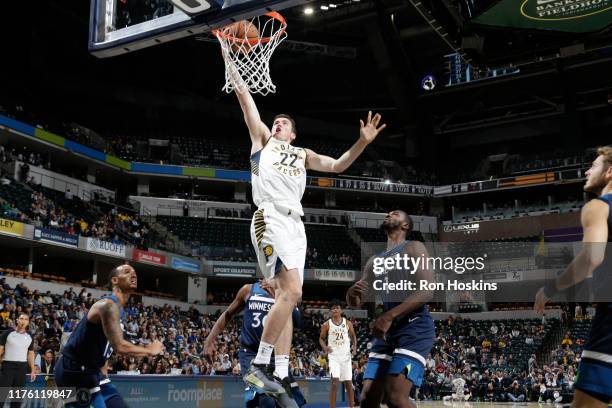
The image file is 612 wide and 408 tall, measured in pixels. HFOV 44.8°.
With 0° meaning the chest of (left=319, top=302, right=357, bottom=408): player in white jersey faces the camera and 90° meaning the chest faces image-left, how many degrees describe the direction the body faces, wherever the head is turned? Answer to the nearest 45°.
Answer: approximately 0°

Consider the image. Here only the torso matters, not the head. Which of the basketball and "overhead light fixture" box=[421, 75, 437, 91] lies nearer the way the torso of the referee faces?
the basketball

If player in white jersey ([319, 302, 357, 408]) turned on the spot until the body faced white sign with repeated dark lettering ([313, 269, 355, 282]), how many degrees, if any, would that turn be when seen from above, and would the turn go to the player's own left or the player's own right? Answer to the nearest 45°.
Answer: approximately 180°

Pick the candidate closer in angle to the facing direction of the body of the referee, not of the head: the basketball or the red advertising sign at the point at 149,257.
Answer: the basketball

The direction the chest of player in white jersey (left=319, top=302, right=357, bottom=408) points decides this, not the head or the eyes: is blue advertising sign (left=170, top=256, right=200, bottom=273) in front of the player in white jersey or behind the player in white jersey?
behind

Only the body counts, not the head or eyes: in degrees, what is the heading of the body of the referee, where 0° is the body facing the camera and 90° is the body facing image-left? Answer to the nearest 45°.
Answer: approximately 0°

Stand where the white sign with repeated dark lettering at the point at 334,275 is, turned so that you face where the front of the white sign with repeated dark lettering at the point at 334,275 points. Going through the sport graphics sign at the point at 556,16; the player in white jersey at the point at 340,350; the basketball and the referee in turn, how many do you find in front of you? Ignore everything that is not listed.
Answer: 4

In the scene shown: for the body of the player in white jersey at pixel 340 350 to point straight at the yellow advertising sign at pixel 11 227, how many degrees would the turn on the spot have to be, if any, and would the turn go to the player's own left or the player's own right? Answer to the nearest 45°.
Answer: approximately 135° to the player's own right

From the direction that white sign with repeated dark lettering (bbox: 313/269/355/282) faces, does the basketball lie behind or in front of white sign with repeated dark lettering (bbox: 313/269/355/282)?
in front

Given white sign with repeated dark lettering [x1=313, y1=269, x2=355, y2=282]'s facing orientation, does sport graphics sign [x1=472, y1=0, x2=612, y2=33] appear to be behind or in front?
in front

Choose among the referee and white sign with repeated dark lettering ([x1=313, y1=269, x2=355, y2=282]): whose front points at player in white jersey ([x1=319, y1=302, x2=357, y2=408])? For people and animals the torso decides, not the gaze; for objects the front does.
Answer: the white sign with repeated dark lettering

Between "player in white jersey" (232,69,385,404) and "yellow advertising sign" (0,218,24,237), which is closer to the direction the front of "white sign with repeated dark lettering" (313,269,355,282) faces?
the player in white jersey
